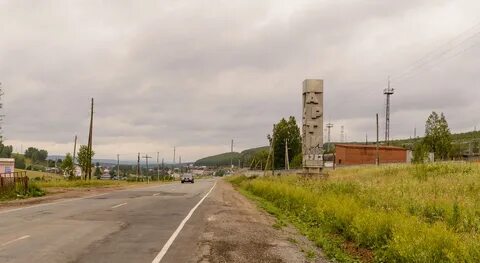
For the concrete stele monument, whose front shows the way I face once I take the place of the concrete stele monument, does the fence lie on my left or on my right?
on my right

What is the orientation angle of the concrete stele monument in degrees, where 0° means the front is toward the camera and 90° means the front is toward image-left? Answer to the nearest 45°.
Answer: approximately 0°
